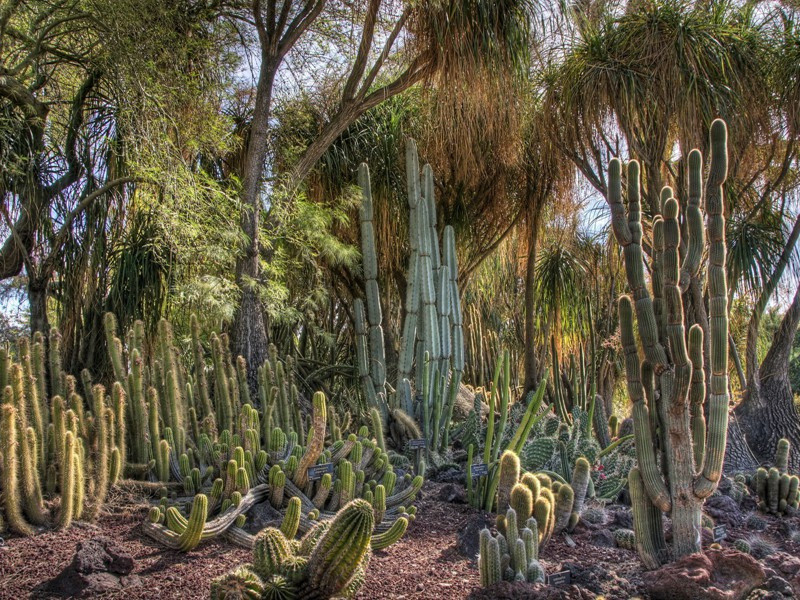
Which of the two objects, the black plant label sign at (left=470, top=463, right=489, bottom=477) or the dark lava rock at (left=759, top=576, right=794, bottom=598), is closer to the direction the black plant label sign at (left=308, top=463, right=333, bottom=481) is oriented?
the dark lava rock

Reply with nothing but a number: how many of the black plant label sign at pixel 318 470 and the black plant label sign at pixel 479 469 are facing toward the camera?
2

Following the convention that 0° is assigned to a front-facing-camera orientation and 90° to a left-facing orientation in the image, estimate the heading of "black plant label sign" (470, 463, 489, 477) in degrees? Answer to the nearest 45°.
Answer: approximately 0°

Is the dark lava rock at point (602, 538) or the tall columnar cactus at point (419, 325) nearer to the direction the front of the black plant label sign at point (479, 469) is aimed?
the dark lava rock

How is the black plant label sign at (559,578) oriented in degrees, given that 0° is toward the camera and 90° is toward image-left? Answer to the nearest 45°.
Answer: approximately 0°

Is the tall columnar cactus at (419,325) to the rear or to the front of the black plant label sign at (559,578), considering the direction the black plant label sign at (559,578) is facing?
to the rear

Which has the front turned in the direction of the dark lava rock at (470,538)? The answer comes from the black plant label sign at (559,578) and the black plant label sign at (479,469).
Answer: the black plant label sign at (479,469)

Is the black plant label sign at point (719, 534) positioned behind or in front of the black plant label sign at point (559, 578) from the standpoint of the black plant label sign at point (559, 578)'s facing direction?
behind

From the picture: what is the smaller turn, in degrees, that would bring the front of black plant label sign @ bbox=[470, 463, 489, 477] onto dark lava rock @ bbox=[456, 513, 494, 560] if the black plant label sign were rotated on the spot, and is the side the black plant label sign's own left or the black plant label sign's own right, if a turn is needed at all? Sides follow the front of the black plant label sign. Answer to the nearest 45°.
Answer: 0° — it already faces it

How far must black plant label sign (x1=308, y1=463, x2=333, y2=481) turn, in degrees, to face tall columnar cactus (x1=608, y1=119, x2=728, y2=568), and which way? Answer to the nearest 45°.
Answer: approximately 45° to its left
